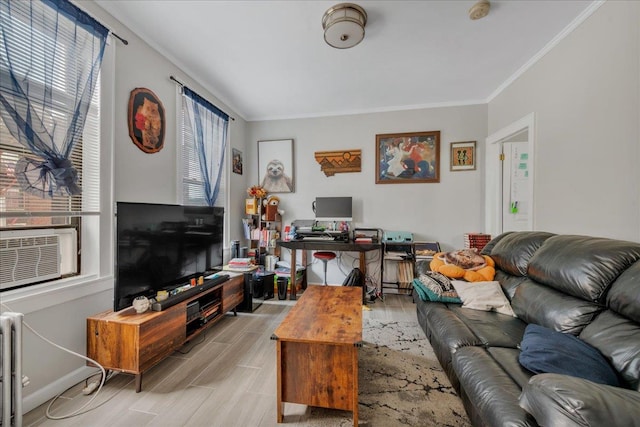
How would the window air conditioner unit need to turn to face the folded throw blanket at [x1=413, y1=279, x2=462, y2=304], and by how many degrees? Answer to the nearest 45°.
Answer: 0° — it already faces it

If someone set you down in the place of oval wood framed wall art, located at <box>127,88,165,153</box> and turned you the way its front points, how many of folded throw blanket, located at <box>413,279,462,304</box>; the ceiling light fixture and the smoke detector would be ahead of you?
3

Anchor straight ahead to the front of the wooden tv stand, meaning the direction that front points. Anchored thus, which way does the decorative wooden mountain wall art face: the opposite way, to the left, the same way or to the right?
to the right

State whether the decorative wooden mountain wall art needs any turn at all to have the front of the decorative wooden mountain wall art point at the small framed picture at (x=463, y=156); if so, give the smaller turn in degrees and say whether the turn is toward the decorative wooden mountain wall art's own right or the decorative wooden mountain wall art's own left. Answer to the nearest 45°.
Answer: approximately 90° to the decorative wooden mountain wall art's own left
